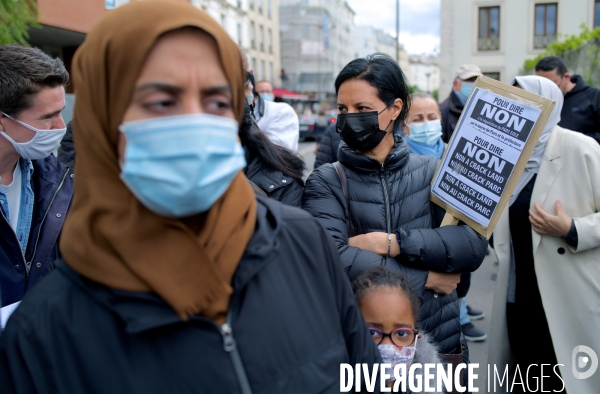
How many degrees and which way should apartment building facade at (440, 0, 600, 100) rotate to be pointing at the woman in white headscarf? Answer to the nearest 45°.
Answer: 0° — it already faces them

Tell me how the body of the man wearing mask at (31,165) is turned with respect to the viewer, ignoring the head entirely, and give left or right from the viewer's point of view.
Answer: facing the viewer and to the right of the viewer

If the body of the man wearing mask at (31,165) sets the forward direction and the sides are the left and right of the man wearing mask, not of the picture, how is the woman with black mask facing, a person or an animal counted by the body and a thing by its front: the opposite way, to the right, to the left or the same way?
to the right

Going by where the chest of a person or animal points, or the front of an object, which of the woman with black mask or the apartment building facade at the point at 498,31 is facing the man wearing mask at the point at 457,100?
the apartment building facade

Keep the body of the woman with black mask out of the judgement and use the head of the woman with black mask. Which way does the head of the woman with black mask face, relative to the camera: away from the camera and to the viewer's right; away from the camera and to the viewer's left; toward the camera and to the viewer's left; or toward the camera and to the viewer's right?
toward the camera and to the viewer's left

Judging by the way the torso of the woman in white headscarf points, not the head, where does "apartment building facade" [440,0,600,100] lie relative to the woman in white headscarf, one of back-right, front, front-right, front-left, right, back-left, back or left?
back-right

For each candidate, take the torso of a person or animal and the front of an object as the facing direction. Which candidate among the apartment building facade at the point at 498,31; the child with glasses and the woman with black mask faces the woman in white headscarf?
the apartment building facade
